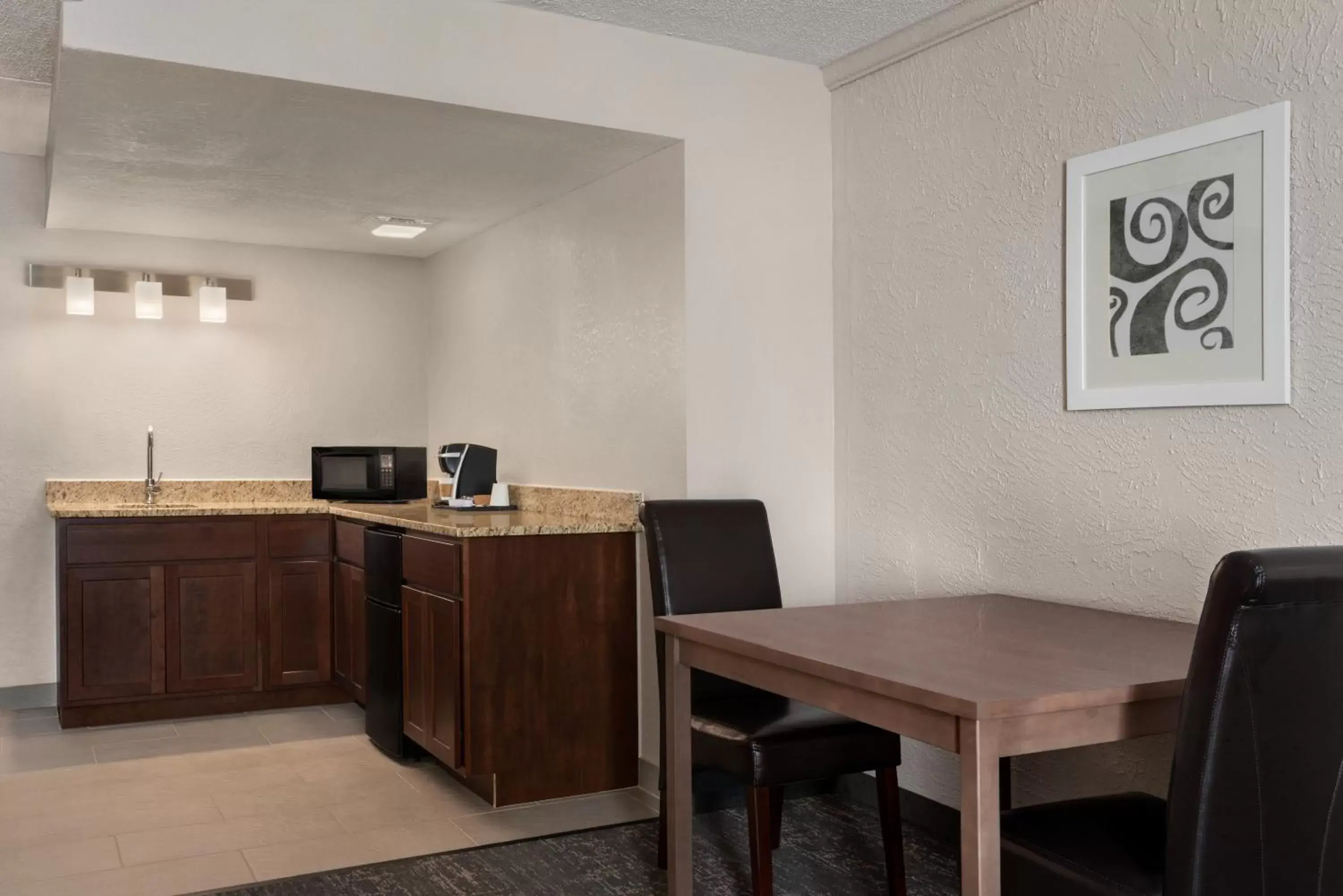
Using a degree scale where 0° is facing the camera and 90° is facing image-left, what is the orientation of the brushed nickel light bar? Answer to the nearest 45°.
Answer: approximately 0°

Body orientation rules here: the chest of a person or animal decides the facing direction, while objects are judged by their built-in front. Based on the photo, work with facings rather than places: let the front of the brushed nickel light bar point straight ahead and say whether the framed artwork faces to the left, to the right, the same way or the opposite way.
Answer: to the right

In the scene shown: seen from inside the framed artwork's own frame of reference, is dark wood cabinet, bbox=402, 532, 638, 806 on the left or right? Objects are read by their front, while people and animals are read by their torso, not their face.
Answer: on its right

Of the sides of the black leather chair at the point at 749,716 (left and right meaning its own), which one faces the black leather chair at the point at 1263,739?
front

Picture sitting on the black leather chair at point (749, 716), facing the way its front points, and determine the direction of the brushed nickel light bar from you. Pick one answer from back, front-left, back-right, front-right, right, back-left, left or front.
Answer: back

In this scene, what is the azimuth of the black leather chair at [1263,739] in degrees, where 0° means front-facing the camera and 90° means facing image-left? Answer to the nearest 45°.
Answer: approximately 135°

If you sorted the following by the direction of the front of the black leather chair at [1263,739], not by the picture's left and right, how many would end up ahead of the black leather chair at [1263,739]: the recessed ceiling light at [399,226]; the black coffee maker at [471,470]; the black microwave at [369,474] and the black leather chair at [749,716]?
4

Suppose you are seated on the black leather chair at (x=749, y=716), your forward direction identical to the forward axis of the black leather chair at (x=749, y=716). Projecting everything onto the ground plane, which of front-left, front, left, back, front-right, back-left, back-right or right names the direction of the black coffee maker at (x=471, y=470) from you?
back

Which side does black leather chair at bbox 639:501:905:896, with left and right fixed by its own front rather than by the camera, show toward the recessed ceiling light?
back
